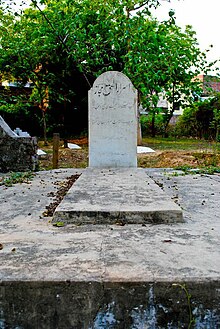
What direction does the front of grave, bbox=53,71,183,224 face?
toward the camera

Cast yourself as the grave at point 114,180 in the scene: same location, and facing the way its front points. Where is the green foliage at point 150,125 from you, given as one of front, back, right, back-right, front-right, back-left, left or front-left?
back

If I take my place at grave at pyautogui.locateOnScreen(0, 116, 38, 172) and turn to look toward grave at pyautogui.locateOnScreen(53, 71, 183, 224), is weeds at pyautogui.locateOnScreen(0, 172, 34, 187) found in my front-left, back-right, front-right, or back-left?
front-right

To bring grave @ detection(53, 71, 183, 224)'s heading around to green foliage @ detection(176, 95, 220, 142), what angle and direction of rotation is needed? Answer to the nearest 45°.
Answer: approximately 180°

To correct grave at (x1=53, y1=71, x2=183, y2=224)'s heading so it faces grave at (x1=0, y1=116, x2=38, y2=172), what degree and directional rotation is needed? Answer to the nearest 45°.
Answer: approximately 135° to its right

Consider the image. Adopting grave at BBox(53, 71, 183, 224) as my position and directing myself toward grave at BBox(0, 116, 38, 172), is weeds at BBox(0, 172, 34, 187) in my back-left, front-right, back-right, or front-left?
front-left

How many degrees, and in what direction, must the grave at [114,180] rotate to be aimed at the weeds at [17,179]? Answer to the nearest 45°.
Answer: approximately 135° to its right

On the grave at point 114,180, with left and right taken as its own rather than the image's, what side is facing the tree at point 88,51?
back
